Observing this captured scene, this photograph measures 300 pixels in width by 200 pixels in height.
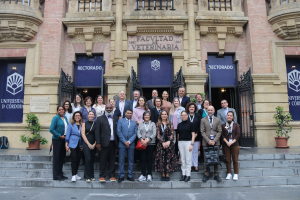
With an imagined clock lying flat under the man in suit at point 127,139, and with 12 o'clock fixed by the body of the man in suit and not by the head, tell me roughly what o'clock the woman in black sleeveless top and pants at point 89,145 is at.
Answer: The woman in black sleeveless top and pants is roughly at 3 o'clock from the man in suit.

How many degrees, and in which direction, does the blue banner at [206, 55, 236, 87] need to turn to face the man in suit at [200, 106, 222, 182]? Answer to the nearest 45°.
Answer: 0° — it already faces them

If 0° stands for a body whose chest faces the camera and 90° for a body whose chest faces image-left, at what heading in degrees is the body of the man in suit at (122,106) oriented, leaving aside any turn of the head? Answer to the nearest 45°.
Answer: approximately 0°

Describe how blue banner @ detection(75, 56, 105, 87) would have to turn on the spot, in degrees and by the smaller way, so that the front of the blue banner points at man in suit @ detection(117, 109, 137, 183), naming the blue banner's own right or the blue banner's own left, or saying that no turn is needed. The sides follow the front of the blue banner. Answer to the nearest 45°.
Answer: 0° — it already faces them

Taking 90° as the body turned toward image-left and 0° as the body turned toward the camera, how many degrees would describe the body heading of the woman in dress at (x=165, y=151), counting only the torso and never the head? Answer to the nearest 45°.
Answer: approximately 0°

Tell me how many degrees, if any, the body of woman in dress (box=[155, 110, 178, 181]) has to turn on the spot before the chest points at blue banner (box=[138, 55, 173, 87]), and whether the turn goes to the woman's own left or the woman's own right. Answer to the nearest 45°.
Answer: approximately 180°

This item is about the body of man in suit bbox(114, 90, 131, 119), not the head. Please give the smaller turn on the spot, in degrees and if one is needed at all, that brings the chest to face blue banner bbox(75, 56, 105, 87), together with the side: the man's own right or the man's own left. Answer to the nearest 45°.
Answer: approximately 180°

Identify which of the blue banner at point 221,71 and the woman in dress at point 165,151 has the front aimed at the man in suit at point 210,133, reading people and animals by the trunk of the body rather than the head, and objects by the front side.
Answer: the blue banner
